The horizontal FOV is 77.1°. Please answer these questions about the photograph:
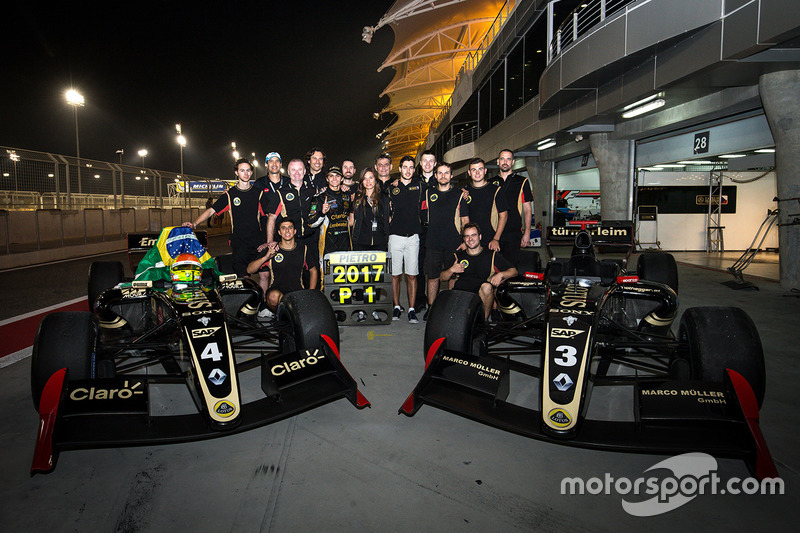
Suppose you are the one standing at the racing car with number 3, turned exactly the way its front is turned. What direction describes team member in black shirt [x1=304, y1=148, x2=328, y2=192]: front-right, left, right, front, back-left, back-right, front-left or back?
back-right

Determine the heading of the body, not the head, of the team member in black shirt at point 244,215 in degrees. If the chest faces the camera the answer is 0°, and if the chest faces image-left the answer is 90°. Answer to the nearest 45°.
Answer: approximately 0°

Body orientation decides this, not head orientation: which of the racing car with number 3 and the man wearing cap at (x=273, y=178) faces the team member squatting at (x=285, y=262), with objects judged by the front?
the man wearing cap

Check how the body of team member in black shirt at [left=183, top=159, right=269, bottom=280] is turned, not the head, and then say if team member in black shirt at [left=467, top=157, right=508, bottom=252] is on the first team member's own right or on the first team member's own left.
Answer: on the first team member's own left

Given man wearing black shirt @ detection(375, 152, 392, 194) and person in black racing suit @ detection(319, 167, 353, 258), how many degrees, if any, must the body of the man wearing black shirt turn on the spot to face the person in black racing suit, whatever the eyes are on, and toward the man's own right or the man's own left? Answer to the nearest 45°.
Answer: approximately 90° to the man's own right

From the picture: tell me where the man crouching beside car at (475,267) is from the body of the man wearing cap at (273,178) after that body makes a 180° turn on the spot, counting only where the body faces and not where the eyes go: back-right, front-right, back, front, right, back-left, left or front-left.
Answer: back-right

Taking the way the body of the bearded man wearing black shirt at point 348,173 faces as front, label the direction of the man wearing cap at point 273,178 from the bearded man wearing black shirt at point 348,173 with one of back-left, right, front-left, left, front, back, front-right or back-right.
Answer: right

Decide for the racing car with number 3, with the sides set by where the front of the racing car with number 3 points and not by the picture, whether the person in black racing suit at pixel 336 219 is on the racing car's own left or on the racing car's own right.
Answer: on the racing car's own right

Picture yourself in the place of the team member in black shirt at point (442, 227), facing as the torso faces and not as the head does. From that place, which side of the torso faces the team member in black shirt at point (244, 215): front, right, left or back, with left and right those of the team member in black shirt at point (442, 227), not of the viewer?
right

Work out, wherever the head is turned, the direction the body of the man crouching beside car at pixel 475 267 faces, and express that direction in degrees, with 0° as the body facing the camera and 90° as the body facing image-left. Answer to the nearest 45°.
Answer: approximately 0°

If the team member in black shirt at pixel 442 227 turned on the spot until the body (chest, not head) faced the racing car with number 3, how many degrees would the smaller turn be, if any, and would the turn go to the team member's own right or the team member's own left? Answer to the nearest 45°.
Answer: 0° — they already face it

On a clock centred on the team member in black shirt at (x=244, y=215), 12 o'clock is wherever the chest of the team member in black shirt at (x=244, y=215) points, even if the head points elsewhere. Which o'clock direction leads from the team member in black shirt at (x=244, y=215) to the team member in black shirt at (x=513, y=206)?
the team member in black shirt at (x=513, y=206) is roughly at 10 o'clock from the team member in black shirt at (x=244, y=215).

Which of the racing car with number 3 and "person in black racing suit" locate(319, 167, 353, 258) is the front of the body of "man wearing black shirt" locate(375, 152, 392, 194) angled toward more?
the racing car with number 3
